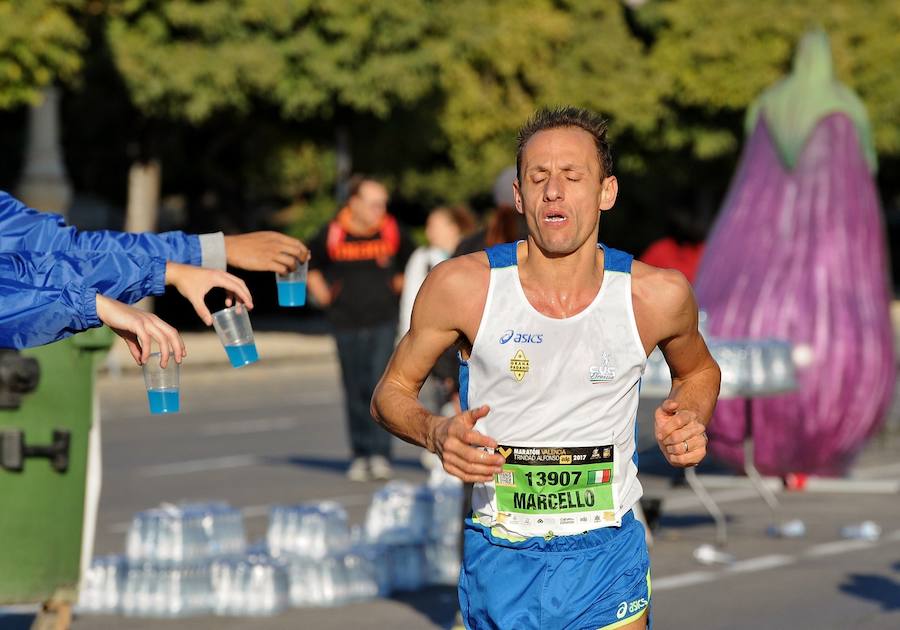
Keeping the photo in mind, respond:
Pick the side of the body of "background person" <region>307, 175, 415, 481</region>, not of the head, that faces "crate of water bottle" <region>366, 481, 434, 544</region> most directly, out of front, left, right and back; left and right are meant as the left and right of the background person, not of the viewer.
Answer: front

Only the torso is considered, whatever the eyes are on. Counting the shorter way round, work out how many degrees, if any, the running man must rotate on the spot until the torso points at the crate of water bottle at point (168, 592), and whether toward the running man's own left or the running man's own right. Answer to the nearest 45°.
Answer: approximately 135° to the running man's own right

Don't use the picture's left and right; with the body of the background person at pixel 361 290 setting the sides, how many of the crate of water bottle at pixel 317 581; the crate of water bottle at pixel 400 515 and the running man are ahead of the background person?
3

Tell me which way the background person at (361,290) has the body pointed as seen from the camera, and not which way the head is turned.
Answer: toward the camera

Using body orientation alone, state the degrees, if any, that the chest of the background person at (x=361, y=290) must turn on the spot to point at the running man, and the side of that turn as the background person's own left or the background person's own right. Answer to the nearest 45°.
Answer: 0° — they already face them

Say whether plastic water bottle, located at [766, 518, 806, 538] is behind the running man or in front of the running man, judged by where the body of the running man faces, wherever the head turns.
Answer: behind

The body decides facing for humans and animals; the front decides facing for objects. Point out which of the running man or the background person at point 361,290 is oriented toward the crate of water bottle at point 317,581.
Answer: the background person

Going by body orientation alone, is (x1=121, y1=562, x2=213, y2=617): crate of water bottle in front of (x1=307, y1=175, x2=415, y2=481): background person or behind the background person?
in front

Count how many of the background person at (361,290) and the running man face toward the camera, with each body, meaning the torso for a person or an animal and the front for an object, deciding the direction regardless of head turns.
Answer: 2

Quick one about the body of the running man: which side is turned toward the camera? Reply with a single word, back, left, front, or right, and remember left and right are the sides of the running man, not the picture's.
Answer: front

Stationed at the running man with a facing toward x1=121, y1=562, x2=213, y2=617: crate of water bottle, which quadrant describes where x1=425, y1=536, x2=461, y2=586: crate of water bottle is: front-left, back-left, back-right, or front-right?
front-right

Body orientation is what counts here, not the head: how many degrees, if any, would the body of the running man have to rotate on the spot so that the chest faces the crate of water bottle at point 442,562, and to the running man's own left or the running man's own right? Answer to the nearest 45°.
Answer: approximately 180°
